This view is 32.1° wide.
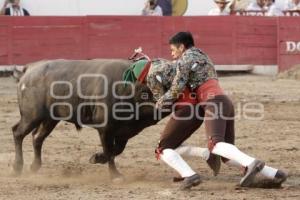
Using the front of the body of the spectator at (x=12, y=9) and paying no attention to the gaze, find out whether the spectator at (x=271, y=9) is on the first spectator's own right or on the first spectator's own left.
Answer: on the first spectator's own left

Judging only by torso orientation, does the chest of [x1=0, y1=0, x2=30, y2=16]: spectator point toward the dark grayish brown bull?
yes

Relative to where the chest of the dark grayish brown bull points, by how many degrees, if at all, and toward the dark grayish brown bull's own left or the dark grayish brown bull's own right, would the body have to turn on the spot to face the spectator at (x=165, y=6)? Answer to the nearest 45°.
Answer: approximately 90° to the dark grayish brown bull's own left

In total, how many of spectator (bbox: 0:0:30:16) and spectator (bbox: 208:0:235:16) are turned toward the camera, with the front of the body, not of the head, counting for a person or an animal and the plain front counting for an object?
2

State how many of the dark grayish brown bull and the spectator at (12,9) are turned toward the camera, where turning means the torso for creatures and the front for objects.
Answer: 1

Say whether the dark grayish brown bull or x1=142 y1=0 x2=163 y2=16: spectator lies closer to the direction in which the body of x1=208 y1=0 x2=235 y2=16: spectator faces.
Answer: the dark grayish brown bull

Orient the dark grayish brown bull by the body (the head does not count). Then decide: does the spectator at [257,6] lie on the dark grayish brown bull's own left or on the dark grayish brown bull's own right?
on the dark grayish brown bull's own left

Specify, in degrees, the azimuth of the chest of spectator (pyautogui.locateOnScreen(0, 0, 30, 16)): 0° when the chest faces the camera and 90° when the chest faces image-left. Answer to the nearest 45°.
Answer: approximately 0°

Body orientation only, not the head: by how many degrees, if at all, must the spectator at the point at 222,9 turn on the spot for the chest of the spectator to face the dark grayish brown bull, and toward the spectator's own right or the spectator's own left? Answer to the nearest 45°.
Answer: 0° — they already face it

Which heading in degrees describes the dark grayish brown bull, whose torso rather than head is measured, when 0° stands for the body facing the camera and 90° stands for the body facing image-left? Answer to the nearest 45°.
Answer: approximately 270°

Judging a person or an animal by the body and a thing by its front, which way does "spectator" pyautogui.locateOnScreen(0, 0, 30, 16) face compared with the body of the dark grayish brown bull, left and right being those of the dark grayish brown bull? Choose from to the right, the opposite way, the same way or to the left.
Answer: to the right
